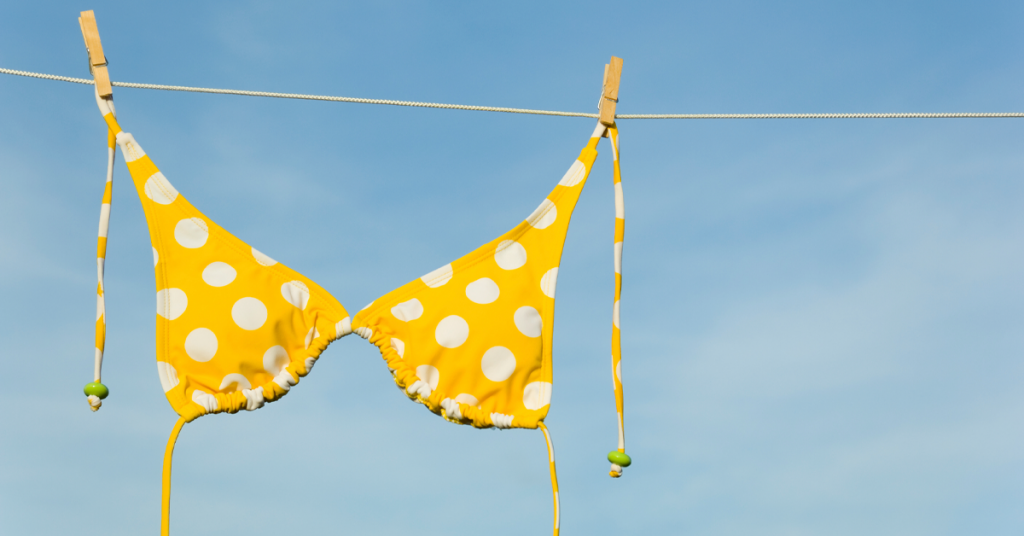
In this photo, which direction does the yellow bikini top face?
toward the camera
